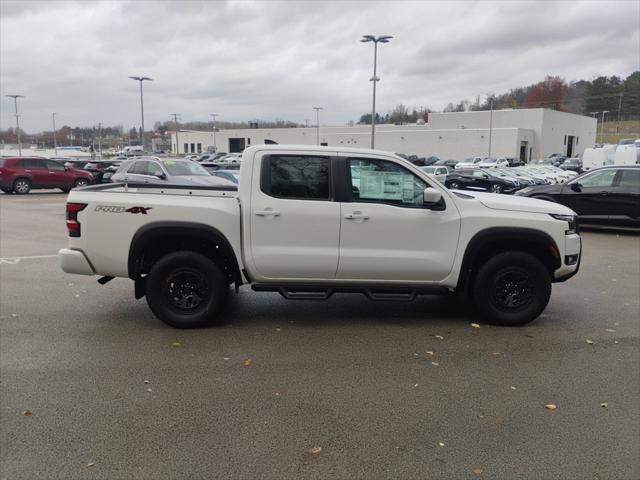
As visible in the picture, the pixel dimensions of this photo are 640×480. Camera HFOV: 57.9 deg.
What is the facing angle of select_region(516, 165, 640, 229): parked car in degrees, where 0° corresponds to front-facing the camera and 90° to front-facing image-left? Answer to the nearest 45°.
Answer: approximately 90°

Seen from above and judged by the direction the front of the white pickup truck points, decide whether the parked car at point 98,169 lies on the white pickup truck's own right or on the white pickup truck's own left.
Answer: on the white pickup truck's own left

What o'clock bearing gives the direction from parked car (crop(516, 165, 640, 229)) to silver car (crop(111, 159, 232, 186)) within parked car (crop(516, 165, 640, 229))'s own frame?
The silver car is roughly at 12 o'clock from the parked car.

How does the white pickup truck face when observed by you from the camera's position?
facing to the right of the viewer

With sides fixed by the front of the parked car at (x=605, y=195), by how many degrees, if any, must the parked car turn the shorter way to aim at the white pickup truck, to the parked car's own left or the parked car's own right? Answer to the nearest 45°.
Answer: approximately 90° to the parked car's own left

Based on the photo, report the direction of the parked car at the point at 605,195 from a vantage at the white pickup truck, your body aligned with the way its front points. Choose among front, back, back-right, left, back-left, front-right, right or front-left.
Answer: front-left

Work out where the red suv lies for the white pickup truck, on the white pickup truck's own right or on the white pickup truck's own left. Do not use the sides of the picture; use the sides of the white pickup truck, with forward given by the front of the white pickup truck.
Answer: on the white pickup truck's own left

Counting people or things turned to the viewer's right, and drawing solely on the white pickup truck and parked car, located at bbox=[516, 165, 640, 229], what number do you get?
1

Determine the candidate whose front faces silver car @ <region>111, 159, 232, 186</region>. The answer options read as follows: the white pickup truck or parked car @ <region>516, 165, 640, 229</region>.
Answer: the parked car

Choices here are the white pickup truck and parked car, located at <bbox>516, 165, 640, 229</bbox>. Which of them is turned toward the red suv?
the parked car
